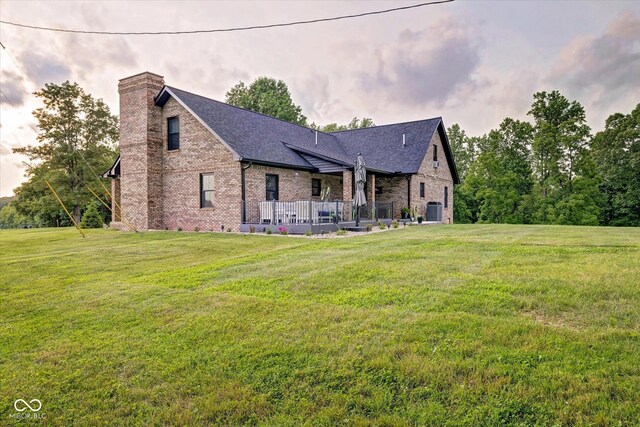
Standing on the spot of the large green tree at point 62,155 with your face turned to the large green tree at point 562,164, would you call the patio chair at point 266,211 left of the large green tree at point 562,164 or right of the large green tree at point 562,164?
right
